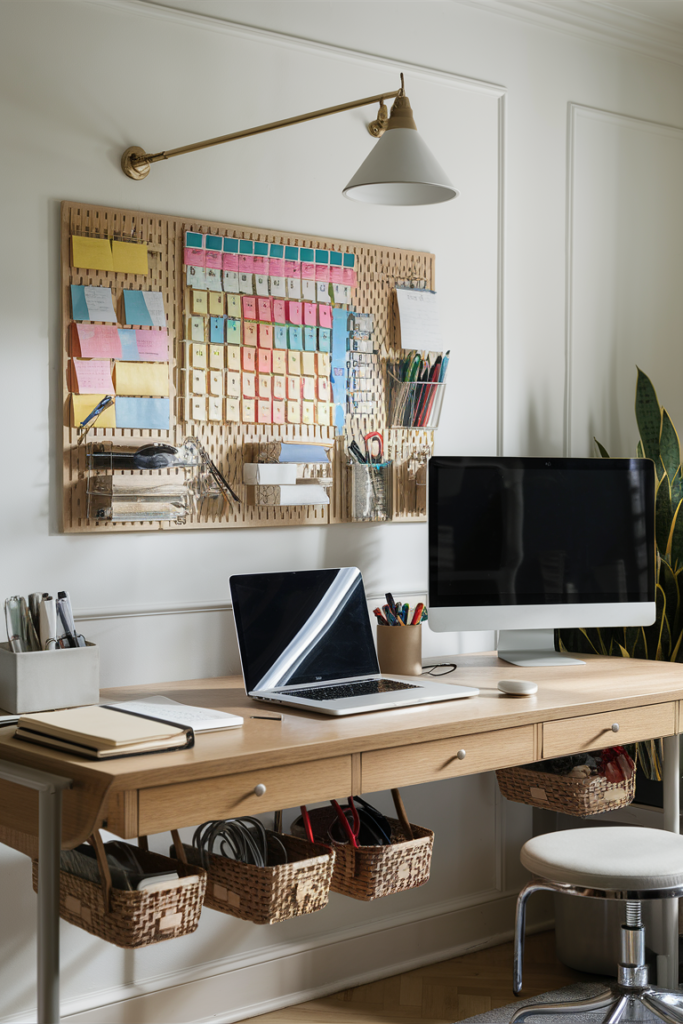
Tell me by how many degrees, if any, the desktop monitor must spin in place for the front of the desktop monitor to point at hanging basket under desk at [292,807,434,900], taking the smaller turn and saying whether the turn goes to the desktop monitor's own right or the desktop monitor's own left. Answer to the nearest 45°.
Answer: approximately 45° to the desktop monitor's own right

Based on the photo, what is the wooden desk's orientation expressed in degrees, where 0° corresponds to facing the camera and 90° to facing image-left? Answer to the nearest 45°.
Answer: approximately 315°

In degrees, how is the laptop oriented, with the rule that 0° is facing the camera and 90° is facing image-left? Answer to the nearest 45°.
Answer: approximately 315°

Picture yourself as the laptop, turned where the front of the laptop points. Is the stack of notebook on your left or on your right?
on your right

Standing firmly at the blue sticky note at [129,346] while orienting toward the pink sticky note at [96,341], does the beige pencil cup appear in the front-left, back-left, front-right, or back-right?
back-left
